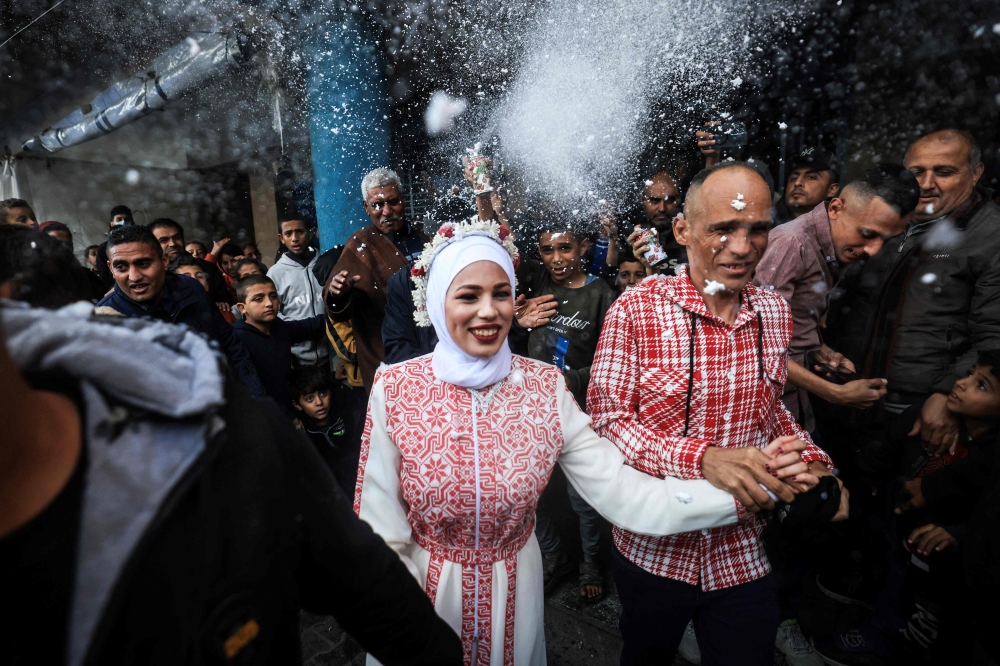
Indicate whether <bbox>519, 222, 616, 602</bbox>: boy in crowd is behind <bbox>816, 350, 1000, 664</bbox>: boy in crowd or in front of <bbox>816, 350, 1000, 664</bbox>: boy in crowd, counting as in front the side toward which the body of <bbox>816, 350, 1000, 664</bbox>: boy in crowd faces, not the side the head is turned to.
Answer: in front

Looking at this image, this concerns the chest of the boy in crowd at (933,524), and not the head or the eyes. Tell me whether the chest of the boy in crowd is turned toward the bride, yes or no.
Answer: yes

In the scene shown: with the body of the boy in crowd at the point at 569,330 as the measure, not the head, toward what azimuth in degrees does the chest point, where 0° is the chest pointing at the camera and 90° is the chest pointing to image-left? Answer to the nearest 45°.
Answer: approximately 0°

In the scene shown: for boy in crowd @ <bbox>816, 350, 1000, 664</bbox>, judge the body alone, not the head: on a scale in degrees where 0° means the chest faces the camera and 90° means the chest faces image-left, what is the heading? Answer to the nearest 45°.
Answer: approximately 90°

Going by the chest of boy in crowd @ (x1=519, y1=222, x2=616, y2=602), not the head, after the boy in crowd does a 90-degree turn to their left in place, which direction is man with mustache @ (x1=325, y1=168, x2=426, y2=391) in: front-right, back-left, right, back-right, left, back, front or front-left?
back

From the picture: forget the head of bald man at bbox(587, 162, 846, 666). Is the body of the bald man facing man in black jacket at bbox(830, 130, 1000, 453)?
no

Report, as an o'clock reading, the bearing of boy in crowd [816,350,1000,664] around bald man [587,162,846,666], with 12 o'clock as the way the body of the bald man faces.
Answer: The boy in crowd is roughly at 9 o'clock from the bald man.

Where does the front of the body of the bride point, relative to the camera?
toward the camera

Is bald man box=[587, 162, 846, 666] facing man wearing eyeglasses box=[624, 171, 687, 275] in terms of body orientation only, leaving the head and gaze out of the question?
no

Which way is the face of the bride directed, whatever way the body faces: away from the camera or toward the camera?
toward the camera

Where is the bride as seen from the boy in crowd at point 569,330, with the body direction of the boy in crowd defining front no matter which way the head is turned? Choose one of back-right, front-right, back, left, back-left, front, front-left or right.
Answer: front

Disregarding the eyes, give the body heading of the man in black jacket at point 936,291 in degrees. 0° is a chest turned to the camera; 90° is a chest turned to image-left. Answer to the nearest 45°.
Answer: approximately 45°

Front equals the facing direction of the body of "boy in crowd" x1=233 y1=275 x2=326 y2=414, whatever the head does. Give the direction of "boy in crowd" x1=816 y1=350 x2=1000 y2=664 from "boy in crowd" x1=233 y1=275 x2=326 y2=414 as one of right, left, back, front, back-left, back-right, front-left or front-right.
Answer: front

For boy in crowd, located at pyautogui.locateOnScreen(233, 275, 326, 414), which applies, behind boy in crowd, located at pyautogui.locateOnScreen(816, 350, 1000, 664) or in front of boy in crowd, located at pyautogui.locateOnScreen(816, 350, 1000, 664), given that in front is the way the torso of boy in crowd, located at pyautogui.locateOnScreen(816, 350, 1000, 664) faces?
in front

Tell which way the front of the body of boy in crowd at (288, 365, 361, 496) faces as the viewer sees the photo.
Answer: toward the camera

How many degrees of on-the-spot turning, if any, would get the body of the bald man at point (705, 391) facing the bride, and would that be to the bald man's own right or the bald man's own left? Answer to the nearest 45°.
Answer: approximately 90° to the bald man's own right

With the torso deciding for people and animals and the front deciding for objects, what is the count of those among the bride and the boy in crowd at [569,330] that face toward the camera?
2
